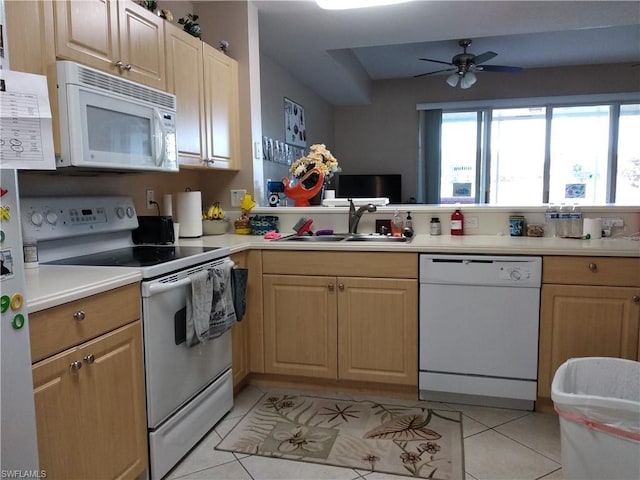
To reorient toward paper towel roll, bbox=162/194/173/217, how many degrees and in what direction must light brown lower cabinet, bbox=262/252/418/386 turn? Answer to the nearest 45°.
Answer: approximately 90° to its right

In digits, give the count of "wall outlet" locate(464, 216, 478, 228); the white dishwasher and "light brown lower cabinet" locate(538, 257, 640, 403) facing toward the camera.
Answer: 3

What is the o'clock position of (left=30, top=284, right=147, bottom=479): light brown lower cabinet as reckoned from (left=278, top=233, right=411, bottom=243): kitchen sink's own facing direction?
The light brown lower cabinet is roughly at 1 o'clock from the kitchen sink.

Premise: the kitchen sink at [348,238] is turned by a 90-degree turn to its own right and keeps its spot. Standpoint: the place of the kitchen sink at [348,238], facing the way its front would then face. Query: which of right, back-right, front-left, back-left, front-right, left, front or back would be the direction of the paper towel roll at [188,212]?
front

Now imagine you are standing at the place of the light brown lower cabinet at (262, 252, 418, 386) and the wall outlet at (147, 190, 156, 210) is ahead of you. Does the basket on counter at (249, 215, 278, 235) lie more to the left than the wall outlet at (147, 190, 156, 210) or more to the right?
right

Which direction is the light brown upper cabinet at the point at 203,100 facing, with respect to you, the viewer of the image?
facing the viewer and to the right of the viewer

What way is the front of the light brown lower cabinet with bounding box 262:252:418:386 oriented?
toward the camera

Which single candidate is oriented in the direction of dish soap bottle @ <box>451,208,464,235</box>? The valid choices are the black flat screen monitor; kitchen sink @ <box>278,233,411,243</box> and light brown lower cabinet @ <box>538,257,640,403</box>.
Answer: the black flat screen monitor

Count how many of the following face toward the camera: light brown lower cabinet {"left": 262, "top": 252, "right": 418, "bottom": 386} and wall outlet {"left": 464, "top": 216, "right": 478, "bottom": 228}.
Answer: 2

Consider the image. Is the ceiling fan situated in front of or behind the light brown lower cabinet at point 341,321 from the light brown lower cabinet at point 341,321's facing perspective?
behind

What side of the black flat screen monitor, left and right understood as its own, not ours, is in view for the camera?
front

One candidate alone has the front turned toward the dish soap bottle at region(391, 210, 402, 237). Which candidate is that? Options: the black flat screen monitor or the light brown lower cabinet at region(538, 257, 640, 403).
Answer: the black flat screen monitor

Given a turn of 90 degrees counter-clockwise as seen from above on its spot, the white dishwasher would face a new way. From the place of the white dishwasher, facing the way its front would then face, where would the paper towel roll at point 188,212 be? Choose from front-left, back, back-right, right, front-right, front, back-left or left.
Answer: back
